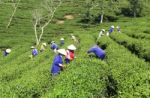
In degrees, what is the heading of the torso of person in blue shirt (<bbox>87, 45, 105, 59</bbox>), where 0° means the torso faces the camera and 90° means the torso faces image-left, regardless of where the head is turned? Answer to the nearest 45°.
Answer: approximately 90°

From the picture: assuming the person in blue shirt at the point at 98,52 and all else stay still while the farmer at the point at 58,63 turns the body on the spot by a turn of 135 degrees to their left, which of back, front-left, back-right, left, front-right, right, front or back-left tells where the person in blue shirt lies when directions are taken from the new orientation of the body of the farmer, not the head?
right

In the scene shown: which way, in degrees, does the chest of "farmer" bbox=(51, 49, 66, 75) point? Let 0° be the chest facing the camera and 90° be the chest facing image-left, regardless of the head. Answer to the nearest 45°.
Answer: approximately 270°
